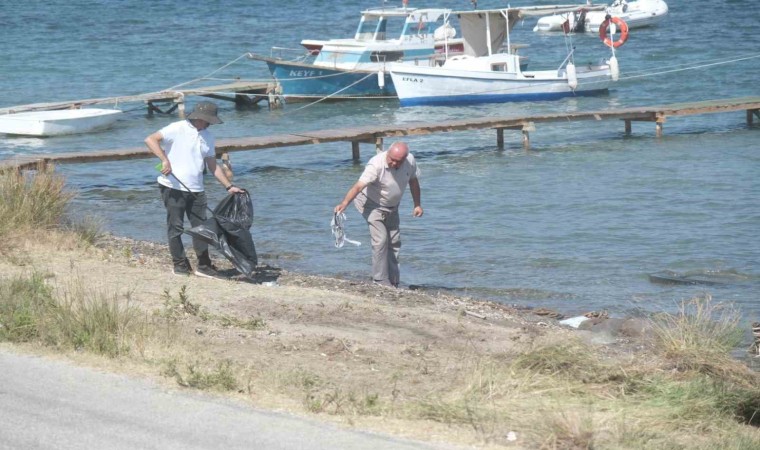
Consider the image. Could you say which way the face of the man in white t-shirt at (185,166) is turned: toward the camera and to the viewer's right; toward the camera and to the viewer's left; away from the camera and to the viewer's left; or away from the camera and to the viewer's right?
toward the camera and to the viewer's right

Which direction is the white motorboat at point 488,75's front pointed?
to the viewer's left

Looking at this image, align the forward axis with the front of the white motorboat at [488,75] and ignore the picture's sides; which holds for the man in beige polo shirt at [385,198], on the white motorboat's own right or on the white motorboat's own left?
on the white motorboat's own left

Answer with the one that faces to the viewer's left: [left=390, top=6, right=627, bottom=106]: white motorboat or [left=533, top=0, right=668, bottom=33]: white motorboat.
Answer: [left=390, top=6, right=627, bottom=106]: white motorboat

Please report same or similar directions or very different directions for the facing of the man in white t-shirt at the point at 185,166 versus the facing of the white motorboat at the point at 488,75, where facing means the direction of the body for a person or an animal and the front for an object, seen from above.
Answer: very different directions

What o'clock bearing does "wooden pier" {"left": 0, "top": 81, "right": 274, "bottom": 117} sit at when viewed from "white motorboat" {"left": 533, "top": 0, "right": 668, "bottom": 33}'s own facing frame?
The wooden pier is roughly at 4 o'clock from the white motorboat.

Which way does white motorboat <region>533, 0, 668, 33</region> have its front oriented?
to the viewer's right

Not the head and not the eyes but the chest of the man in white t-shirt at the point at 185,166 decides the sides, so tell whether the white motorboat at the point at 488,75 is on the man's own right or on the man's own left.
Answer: on the man's own left

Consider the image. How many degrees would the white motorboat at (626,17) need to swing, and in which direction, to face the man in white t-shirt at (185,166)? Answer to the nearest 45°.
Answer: approximately 90° to its right
